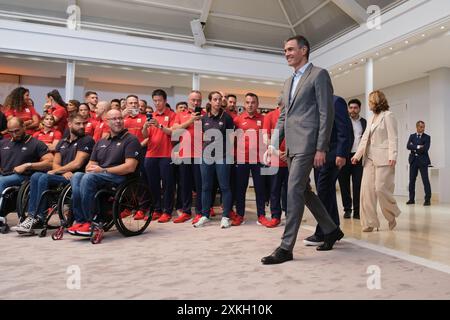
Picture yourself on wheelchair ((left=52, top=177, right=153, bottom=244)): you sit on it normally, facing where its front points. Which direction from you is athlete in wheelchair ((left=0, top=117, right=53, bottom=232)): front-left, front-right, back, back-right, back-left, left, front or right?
right

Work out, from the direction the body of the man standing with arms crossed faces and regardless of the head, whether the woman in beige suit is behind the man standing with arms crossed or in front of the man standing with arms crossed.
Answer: in front

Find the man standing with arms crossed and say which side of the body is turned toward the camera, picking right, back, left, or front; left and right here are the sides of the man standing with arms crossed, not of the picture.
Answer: front

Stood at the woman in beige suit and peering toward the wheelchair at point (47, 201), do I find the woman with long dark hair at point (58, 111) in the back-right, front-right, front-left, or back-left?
front-right

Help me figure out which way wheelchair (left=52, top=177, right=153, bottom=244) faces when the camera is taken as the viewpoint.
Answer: facing the viewer and to the left of the viewer

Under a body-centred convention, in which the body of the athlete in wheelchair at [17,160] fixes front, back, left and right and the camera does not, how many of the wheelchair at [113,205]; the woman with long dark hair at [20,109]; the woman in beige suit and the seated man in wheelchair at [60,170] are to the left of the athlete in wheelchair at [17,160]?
3

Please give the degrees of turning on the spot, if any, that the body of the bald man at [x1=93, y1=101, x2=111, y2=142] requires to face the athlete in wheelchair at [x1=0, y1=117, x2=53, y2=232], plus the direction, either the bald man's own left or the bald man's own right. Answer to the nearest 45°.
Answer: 0° — they already face them

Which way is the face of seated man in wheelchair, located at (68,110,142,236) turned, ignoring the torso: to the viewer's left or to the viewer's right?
to the viewer's right

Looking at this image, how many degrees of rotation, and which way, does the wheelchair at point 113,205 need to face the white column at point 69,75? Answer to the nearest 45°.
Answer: approximately 135° to its right

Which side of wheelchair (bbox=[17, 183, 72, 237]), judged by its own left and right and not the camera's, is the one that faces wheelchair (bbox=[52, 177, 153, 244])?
left
